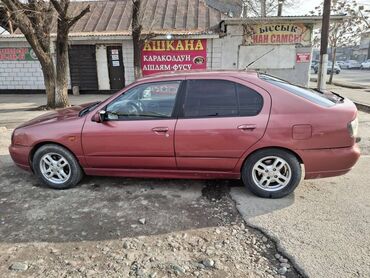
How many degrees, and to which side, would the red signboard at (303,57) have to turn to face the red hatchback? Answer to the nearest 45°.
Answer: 0° — it already faces it

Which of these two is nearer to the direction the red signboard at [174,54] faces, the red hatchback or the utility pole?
the red hatchback

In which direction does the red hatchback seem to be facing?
to the viewer's left

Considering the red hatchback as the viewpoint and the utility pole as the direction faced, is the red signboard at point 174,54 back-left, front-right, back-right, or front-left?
front-left

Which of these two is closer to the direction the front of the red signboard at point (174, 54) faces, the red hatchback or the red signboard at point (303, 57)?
the red hatchback

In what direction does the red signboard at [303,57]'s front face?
toward the camera

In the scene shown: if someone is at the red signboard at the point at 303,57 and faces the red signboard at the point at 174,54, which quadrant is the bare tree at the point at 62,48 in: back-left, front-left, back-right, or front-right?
front-left

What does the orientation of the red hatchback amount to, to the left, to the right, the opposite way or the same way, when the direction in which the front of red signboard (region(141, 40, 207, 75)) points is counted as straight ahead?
to the right

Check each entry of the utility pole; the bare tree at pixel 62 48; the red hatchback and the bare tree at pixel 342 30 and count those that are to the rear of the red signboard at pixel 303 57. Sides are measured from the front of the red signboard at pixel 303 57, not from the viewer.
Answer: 1

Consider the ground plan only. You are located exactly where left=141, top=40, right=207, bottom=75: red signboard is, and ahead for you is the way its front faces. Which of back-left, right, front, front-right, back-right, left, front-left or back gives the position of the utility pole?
front-left

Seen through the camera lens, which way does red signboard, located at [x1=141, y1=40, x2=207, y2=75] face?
facing the viewer

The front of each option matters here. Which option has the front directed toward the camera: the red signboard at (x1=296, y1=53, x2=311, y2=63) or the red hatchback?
the red signboard

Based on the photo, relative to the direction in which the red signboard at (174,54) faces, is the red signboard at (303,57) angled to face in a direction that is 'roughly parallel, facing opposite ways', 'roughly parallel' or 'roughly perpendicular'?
roughly parallel

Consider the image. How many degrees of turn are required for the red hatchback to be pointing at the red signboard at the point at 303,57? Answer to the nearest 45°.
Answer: approximately 135° to its right

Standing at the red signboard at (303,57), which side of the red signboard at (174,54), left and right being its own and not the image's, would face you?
left

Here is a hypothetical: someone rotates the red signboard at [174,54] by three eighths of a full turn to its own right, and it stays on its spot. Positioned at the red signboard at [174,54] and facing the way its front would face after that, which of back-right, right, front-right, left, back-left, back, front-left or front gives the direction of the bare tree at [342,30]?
right
